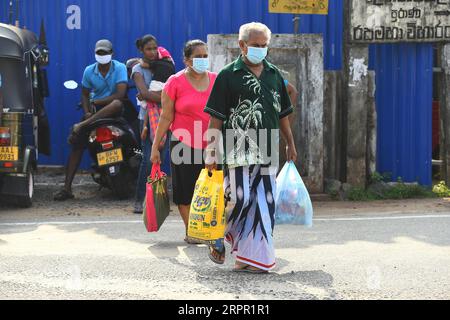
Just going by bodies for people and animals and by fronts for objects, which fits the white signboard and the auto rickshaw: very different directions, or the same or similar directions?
very different directions

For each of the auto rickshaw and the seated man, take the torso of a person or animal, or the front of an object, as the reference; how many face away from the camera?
1

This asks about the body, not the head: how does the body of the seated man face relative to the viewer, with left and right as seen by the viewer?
facing the viewer and to the left of the viewer

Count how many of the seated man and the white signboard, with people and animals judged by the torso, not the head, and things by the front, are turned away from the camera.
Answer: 0

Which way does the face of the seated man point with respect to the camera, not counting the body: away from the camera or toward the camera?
toward the camera

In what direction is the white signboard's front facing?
toward the camera

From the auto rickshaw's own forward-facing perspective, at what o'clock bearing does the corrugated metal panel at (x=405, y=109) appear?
The corrugated metal panel is roughly at 3 o'clock from the auto rickshaw.

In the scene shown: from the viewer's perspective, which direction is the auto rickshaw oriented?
away from the camera

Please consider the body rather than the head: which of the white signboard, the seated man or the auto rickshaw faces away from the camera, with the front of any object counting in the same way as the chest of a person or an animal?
the auto rickshaw

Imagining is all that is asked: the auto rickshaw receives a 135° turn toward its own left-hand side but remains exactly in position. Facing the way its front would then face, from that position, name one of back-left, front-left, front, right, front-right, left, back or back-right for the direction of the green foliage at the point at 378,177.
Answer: back-left

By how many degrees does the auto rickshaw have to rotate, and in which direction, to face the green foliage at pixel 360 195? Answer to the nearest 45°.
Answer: approximately 90° to its right

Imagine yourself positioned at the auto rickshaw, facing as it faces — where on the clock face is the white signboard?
The white signboard is roughly at 3 o'clock from the auto rickshaw.

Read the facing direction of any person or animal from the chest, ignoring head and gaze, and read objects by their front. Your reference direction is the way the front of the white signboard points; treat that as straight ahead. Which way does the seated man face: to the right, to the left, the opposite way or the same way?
the same way

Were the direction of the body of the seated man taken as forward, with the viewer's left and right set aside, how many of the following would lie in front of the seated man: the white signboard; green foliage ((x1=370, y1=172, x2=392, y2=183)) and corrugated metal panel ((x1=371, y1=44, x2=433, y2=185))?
0

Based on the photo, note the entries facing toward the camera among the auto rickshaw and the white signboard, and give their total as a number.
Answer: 1
